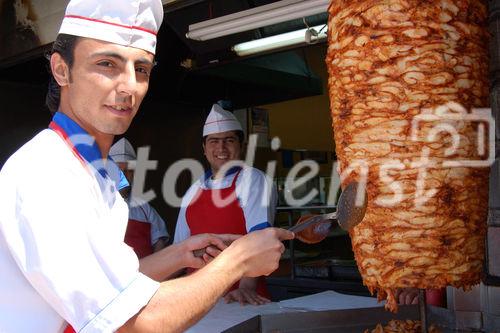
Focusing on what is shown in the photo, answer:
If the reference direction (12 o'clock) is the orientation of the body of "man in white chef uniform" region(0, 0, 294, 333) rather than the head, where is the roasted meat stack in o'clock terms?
The roasted meat stack is roughly at 12 o'clock from the man in white chef uniform.

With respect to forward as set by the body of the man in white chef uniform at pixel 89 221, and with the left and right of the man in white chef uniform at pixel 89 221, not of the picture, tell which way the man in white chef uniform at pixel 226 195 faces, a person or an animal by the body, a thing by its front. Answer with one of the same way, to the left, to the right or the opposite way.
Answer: to the right

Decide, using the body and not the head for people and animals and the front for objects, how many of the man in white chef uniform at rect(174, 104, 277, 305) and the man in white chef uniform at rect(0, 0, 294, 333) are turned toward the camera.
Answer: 1

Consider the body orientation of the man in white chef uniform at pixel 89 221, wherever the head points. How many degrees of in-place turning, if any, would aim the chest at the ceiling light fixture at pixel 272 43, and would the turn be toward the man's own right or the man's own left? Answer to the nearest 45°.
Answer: approximately 45° to the man's own left

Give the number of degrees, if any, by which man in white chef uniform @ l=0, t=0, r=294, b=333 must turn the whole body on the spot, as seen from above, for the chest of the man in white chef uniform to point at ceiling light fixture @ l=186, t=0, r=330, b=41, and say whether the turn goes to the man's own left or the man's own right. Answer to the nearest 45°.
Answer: approximately 45° to the man's own left

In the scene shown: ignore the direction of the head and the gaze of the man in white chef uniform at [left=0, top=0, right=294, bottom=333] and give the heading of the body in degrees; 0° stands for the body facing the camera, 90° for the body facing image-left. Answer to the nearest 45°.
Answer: approximately 270°

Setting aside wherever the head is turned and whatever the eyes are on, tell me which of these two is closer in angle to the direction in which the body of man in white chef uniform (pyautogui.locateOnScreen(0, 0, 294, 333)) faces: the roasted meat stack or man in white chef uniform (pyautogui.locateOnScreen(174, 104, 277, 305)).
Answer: the roasted meat stack

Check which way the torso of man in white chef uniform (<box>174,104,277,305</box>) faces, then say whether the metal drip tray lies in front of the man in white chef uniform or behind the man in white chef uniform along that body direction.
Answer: in front

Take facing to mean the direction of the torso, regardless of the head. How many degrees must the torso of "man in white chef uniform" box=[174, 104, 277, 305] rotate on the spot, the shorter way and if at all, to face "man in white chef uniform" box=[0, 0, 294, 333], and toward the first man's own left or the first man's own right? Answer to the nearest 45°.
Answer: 0° — they already face them

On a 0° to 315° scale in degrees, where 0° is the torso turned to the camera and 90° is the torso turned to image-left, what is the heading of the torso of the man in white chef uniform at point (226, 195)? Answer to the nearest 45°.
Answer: approximately 0°
